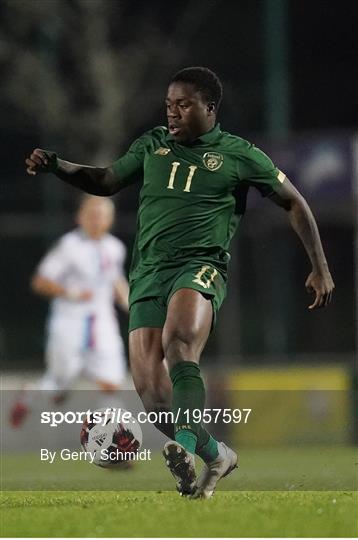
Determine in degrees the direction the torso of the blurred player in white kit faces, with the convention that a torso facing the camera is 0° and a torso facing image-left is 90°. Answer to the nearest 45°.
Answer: approximately 315°

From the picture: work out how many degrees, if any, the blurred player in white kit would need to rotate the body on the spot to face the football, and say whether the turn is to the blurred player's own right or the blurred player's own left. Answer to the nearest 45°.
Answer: approximately 45° to the blurred player's own right
